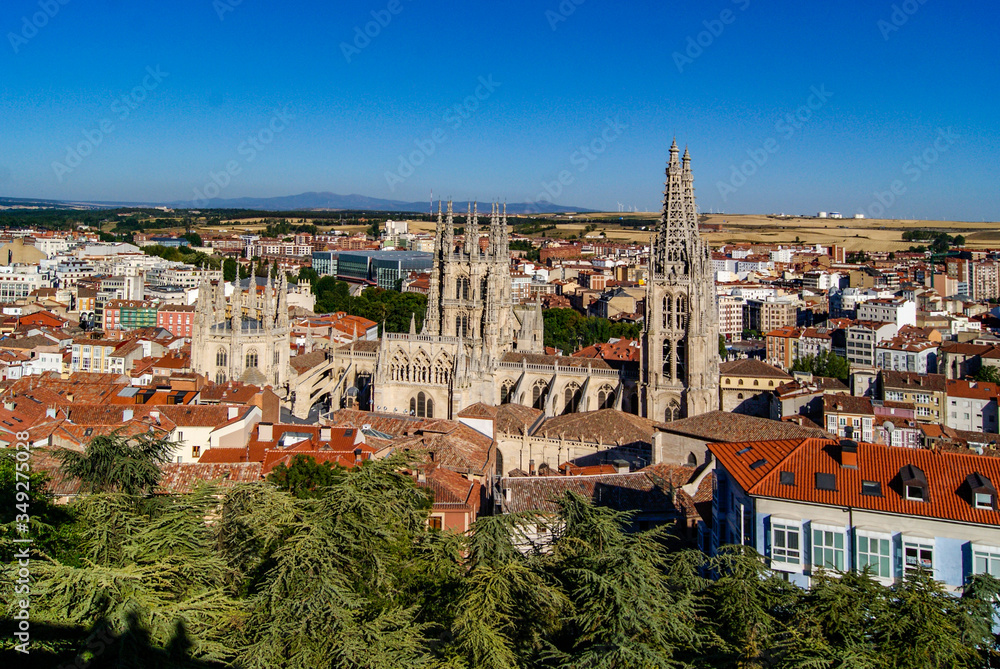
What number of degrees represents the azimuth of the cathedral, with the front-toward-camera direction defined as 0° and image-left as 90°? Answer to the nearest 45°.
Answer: approximately 270°
